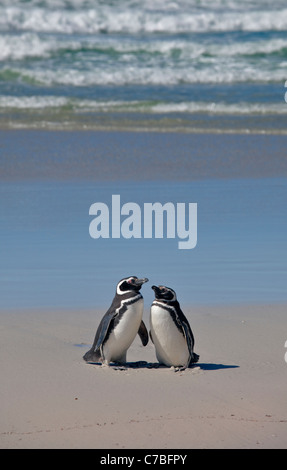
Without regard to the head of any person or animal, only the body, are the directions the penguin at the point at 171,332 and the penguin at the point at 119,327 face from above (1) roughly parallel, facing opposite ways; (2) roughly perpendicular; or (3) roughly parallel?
roughly perpendicular

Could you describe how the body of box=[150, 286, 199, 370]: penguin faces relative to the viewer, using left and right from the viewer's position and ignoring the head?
facing the viewer and to the left of the viewer

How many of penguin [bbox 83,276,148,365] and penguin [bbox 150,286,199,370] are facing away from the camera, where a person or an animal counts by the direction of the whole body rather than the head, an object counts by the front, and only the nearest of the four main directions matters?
0

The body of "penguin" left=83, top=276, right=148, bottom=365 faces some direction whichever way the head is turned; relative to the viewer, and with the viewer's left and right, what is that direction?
facing the viewer and to the right of the viewer
